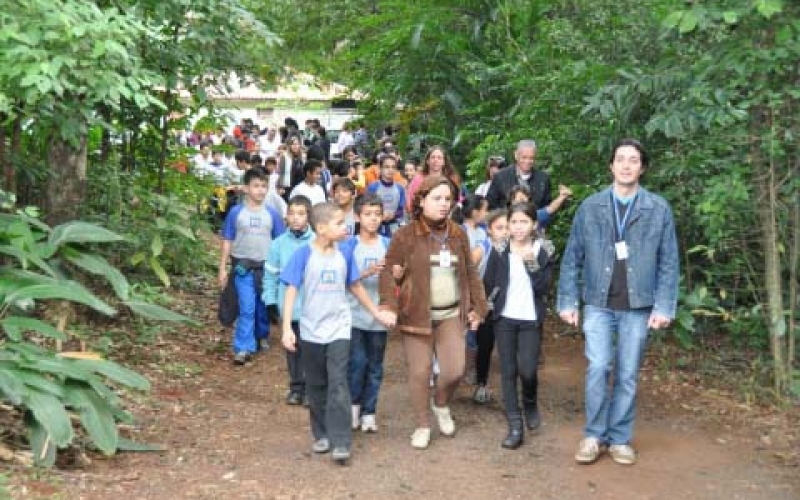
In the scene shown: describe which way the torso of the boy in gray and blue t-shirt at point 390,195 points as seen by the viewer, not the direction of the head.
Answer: toward the camera

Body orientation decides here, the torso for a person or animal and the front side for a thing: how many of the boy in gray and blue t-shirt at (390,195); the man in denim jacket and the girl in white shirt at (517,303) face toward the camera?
3

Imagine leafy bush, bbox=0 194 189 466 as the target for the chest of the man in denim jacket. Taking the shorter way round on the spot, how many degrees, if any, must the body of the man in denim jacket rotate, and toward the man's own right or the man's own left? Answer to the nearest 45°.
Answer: approximately 90° to the man's own right

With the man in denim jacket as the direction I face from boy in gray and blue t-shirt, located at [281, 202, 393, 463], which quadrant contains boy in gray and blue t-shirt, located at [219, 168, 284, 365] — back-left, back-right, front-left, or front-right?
back-left

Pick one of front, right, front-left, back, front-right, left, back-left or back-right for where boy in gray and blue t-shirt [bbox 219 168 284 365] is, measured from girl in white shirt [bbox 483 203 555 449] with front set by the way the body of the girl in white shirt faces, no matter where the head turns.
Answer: back-right

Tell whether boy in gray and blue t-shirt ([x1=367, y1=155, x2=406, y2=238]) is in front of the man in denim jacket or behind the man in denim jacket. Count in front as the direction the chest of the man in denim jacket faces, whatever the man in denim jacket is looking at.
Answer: behind

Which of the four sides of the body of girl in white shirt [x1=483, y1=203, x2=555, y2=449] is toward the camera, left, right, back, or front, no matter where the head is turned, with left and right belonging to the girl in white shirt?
front

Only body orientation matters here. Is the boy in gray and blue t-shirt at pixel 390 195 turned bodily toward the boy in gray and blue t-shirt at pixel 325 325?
yes

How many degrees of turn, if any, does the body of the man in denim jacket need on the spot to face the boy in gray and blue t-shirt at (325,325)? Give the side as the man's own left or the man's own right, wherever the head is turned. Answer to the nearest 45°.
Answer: approximately 90° to the man's own right

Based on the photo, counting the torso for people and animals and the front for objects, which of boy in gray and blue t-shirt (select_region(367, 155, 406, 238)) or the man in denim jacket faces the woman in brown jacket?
the boy in gray and blue t-shirt
